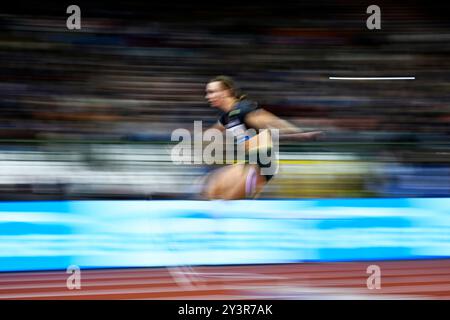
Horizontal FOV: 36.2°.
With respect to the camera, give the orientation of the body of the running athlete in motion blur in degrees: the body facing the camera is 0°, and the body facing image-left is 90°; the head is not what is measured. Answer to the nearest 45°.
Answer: approximately 90°

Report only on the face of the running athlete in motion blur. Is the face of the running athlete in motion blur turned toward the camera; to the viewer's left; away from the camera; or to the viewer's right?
to the viewer's left
